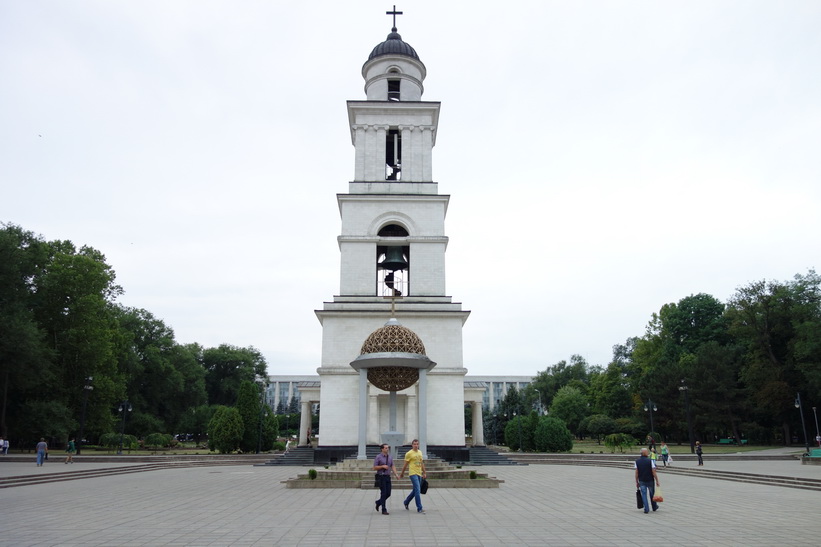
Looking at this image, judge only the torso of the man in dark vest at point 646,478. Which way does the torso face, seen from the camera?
away from the camera

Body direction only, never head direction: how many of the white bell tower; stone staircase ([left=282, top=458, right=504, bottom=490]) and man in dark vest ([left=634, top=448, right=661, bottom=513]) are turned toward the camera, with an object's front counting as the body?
2

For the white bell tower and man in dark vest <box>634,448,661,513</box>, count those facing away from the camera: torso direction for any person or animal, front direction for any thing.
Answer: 1

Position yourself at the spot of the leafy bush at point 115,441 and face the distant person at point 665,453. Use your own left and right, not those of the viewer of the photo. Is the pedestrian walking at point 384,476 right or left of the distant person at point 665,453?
right

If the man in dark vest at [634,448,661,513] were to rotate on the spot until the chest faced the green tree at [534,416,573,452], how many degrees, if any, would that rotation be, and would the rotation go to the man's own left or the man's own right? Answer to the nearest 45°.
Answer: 0° — they already face it

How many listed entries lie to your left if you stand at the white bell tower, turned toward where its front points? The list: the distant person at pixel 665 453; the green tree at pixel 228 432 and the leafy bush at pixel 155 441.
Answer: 1

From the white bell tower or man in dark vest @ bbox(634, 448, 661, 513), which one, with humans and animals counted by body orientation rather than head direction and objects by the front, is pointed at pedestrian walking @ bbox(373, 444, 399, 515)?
the white bell tower

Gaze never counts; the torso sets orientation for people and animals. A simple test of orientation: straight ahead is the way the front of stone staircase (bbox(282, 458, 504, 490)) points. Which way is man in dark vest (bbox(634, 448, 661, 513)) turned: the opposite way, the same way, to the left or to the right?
the opposite way
